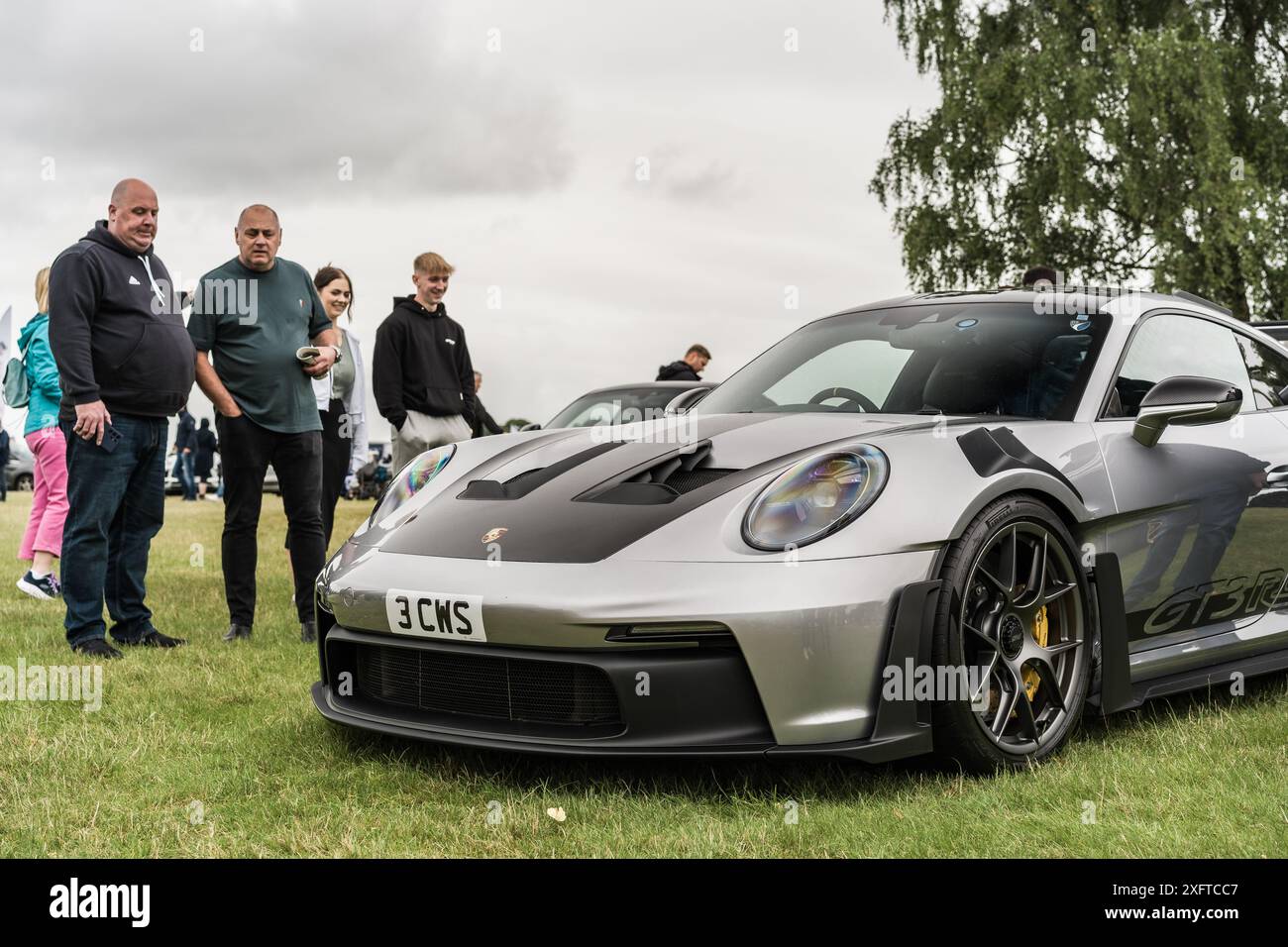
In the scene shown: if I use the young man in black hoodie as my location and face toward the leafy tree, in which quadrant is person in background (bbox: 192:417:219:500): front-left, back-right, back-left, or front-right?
front-left

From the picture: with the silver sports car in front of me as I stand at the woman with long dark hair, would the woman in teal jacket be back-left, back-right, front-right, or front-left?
back-right

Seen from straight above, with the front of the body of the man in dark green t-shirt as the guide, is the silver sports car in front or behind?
in front

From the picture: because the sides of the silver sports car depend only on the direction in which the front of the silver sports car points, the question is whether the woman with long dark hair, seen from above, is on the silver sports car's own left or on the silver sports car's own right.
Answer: on the silver sports car's own right

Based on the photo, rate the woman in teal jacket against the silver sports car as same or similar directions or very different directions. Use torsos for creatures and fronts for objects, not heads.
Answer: very different directions

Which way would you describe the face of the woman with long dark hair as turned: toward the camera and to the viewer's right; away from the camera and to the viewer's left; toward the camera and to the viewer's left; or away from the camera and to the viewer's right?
toward the camera and to the viewer's right

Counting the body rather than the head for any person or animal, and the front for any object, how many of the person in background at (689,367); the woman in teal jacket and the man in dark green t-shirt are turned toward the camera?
1

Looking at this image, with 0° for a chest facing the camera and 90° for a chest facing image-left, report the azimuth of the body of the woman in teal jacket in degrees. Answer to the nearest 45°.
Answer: approximately 270°

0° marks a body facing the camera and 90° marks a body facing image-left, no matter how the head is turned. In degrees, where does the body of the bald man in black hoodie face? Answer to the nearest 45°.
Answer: approximately 315°

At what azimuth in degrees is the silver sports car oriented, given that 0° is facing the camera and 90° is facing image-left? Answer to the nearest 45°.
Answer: approximately 45°

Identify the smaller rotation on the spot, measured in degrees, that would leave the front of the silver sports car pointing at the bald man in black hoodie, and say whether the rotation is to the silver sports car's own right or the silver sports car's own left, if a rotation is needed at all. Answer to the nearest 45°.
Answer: approximately 90° to the silver sports car's own right

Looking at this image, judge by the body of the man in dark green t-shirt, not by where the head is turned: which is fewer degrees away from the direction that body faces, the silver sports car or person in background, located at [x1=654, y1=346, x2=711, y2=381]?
the silver sports car

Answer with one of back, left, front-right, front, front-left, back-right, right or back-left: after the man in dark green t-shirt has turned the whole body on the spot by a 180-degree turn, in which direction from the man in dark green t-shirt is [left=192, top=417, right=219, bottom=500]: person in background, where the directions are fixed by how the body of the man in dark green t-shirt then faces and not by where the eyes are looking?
front

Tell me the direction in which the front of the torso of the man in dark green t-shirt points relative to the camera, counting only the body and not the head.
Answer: toward the camera

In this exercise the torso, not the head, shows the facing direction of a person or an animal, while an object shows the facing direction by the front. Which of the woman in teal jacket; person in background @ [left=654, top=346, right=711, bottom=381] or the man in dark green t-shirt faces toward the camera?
the man in dark green t-shirt

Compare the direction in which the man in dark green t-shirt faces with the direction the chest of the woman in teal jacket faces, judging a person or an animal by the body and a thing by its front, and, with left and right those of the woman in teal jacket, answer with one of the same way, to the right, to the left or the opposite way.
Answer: to the right

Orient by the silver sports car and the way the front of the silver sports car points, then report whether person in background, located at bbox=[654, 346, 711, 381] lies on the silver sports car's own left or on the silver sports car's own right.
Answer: on the silver sports car's own right

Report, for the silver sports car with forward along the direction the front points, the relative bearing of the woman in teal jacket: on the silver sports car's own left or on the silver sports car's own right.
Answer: on the silver sports car's own right
